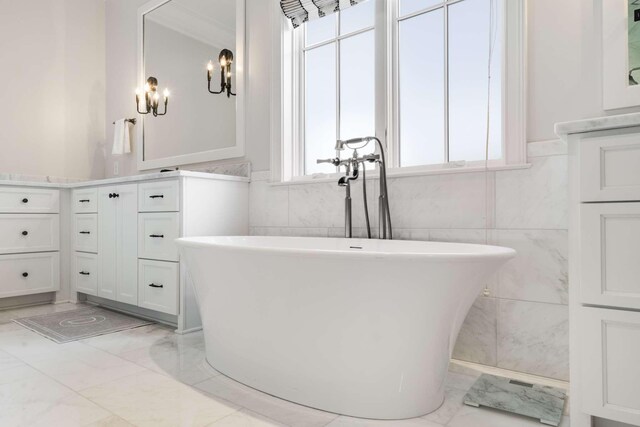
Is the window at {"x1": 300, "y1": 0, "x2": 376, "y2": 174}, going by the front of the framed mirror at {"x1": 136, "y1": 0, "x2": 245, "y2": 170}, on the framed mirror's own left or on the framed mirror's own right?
on the framed mirror's own left

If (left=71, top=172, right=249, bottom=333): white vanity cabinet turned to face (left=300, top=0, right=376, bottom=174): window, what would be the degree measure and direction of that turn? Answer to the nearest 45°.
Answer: approximately 135° to its left

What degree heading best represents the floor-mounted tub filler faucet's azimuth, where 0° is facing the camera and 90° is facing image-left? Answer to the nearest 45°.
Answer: approximately 45°

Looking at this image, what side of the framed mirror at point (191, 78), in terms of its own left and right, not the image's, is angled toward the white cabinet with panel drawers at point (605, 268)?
left

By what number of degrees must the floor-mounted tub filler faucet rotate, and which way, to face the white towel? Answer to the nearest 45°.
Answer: approximately 90° to its right

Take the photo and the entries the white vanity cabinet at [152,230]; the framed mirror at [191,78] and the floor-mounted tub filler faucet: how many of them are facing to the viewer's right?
0

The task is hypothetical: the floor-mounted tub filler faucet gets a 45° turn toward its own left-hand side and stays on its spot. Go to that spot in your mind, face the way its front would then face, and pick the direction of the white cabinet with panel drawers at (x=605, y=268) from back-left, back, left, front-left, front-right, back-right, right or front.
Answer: front-left

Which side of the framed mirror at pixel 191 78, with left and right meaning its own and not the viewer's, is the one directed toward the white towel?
right

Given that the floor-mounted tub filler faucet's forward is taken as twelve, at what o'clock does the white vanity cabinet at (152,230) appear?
The white vanity cabinet is roughly at 2 o'clock from the floor-mounted tub filler faucet.

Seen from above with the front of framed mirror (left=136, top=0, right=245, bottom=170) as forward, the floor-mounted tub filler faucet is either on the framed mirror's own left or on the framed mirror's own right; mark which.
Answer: on the framed mirror's own left

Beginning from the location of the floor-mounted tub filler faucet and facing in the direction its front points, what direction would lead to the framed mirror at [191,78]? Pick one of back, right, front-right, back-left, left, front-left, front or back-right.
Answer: right

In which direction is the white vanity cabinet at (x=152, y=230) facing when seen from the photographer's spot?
facing the viewer and to the left of the viewer

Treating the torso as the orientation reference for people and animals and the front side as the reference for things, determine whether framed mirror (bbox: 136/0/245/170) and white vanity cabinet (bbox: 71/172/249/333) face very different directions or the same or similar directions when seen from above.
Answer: same or similar directions

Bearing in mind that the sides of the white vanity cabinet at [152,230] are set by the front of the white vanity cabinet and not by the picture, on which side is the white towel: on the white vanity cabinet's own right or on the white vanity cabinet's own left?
on the white vanity cabinet's own right
